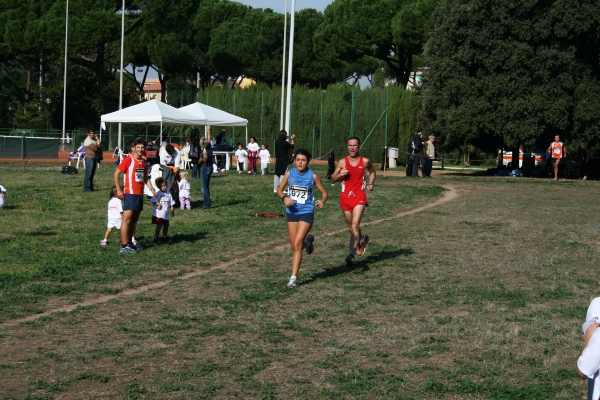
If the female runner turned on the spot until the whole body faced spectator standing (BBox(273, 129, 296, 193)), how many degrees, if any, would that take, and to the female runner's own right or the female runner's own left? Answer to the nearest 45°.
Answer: approximately 180°

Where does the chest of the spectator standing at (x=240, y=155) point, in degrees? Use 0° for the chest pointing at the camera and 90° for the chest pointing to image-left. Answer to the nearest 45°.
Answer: approximately 0°

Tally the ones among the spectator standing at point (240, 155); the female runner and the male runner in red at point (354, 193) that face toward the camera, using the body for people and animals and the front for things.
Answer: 3

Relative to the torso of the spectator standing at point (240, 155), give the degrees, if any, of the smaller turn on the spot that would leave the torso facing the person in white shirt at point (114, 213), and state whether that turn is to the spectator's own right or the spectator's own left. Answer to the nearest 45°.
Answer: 0° — they already face them

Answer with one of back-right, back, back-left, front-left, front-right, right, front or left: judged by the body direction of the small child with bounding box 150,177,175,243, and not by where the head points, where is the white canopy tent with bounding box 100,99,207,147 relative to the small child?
back-left

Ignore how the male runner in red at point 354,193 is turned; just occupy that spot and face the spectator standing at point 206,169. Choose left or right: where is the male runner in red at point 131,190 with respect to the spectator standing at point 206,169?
left

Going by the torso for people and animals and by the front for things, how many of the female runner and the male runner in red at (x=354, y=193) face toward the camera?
2

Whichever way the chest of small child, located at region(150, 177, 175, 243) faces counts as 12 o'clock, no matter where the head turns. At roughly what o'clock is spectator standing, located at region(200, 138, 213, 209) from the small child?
The spectator standing is roughly at 8 o'clock from the small child.

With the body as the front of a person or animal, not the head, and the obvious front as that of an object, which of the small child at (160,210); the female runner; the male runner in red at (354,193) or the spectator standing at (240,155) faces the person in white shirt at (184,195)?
the spectator standing

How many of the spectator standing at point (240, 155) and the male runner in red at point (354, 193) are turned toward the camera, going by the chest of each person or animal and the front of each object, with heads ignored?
2
